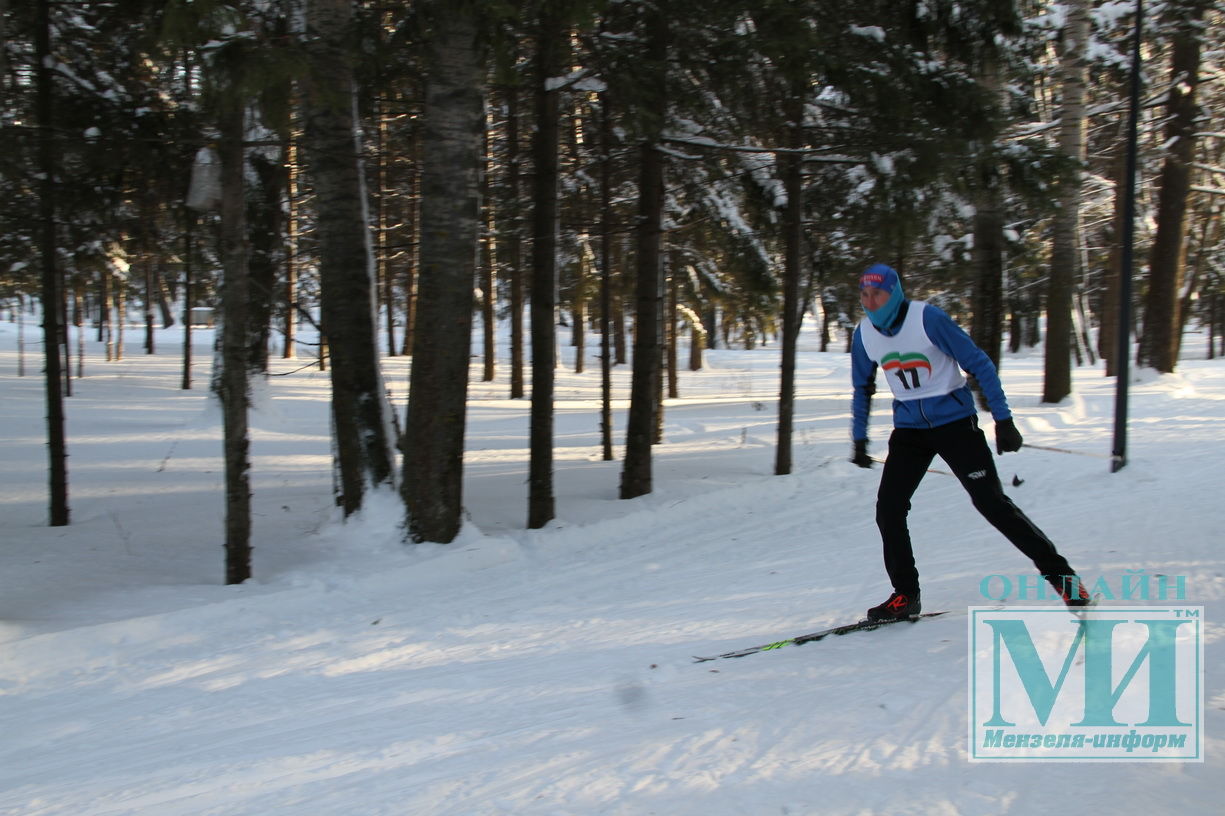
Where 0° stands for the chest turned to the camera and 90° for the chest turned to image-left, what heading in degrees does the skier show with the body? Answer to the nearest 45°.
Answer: approximately 45°

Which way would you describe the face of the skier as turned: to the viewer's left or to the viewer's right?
to the viewer's left

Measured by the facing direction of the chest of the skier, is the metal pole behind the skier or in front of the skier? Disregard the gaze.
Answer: behind
